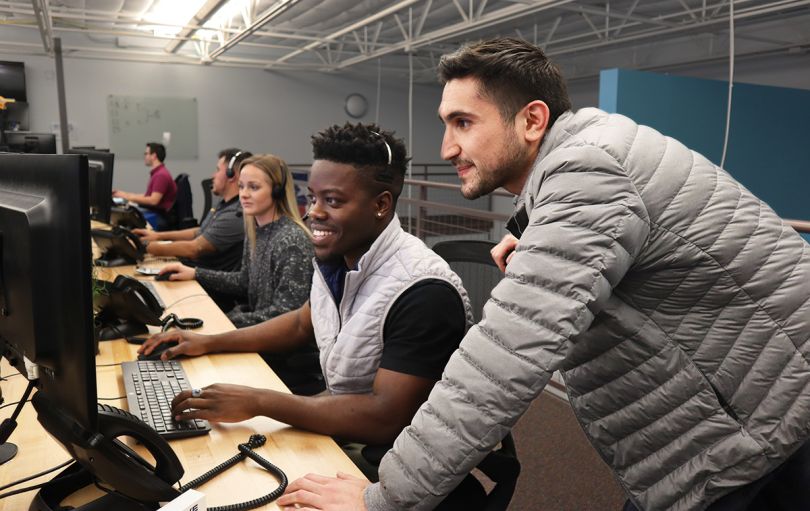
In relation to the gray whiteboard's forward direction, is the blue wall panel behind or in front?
in front

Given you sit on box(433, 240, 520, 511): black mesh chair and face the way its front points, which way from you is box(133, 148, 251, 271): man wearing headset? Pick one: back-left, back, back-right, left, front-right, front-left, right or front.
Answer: right

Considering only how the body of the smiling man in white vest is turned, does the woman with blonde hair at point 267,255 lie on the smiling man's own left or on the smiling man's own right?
on the smiling man's own right

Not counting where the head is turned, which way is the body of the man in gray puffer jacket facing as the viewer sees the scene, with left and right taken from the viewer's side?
facing to the left of the viewer

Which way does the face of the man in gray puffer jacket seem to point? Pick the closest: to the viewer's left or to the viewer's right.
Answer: to the viewer's left

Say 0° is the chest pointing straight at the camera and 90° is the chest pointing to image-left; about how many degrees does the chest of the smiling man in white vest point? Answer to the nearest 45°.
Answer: approximately 45°

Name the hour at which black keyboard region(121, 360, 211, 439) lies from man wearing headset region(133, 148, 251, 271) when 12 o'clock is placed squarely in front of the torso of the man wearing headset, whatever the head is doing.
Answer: The black keyboard is roughly at 9 o'clock from the man wearing headset.

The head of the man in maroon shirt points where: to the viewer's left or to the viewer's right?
to the viewer's left

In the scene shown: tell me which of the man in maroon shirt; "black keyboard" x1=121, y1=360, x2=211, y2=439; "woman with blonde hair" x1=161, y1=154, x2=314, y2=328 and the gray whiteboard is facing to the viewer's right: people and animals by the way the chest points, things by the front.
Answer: the black keyboard

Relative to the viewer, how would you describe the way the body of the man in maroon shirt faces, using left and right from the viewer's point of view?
facing to the left of the viewer

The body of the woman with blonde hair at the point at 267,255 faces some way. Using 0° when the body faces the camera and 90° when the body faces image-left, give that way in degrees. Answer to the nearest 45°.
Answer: approximately 45°
